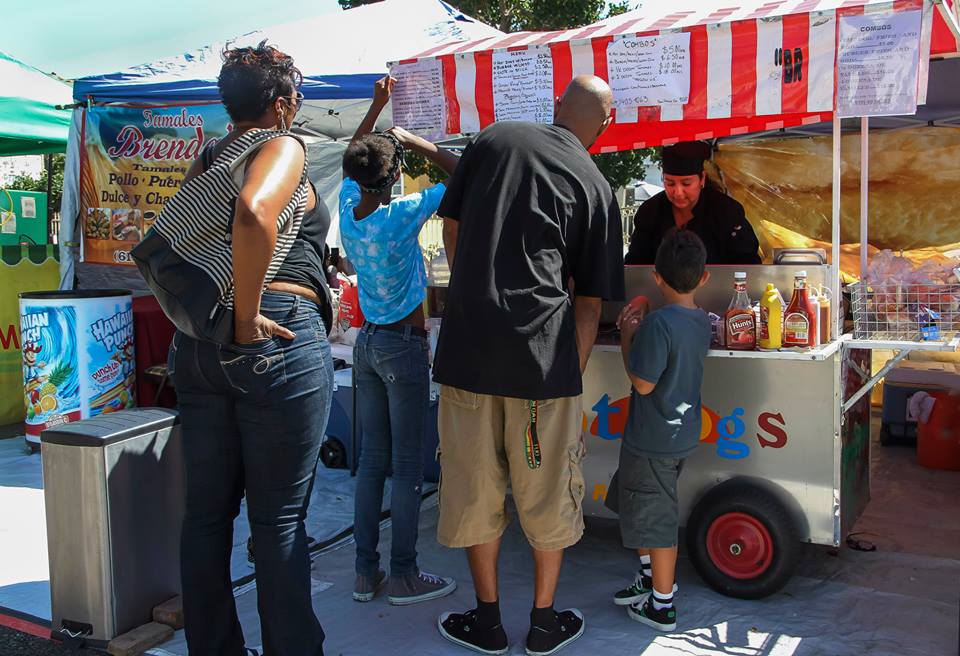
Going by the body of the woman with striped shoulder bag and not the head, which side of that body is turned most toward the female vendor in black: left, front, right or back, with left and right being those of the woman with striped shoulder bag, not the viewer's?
front

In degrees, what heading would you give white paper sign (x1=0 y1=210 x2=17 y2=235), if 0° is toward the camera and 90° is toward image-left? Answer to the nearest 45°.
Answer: approximately 0°

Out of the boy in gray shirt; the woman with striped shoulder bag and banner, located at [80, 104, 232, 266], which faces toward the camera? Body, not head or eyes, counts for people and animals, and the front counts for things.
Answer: the banner

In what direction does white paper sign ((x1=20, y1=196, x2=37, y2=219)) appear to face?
toward the camera

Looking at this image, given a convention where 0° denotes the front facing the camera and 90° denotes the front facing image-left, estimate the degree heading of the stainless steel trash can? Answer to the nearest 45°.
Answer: approximately 45°

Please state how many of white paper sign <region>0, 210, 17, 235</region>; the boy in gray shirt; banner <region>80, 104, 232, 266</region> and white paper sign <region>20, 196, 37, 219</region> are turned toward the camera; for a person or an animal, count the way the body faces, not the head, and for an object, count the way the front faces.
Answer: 3

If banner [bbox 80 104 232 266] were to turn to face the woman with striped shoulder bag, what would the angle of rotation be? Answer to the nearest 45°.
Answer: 0° — it already faces them

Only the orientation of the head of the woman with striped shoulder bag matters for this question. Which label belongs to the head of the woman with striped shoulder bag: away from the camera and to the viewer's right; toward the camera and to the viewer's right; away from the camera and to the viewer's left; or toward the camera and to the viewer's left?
away from the camera and to the viewer's right

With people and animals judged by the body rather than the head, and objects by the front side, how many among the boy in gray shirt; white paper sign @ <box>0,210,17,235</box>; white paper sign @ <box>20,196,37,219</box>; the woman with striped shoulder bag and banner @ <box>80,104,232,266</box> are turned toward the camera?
3

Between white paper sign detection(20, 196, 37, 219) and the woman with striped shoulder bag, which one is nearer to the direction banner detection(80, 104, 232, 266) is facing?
the woman with striped shoulder bag

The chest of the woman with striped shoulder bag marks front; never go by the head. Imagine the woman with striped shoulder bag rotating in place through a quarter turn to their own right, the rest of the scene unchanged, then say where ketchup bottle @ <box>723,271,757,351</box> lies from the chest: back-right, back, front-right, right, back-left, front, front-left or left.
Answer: front-left

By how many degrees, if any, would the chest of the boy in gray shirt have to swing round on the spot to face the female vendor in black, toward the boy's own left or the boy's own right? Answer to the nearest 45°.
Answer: approximately 45° to the boy's own right

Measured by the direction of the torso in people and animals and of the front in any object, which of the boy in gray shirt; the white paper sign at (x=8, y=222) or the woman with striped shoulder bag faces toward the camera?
the white paper sign

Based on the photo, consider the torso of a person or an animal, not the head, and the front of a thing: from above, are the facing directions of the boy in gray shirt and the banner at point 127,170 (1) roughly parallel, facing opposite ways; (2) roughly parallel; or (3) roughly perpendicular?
roughly parallel, facing opposite ways

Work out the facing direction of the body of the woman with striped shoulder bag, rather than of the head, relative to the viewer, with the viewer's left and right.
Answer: facing away from the viewer and to the right of the viewer
